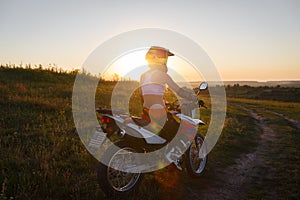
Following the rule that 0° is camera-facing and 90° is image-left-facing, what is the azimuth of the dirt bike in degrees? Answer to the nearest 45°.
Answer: approximately 225°

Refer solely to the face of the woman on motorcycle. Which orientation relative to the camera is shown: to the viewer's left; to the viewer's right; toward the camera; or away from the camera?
to the viewer's right

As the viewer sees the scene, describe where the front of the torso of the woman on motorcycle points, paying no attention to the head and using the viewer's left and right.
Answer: facing away from the viewer and to the right of the viewer
